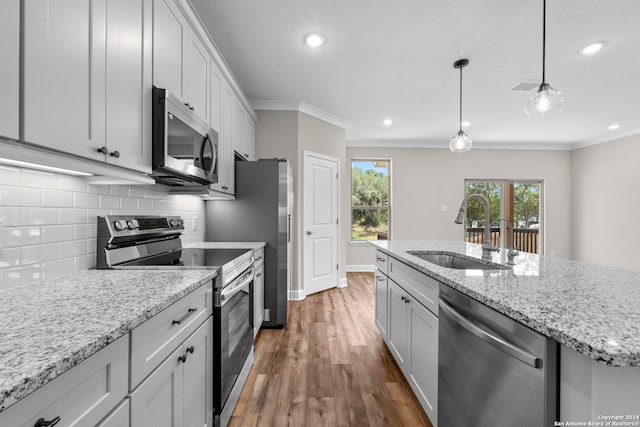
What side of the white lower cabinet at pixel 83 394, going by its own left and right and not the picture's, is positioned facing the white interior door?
left

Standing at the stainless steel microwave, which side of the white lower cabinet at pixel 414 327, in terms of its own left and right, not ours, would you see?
front

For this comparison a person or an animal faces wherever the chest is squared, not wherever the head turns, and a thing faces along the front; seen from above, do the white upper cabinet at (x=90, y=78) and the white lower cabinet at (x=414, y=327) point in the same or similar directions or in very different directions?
very different directions

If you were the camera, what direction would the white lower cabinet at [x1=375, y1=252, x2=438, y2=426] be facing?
facing to the left of the viewer

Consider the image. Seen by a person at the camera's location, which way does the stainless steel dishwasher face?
facing the viewer and to the left of the viewer

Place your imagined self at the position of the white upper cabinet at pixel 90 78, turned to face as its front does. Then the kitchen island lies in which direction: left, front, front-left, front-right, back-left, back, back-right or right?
front

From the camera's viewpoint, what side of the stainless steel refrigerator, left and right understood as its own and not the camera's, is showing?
right

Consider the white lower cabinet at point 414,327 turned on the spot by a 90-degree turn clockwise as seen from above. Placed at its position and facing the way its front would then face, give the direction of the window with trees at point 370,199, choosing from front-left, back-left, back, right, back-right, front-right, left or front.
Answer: front

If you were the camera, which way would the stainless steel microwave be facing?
facing the viewer and to the right of the viewer

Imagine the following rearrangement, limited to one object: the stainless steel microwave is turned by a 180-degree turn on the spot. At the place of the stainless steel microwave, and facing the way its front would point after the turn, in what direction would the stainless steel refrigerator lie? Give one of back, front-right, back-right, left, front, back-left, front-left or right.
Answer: right

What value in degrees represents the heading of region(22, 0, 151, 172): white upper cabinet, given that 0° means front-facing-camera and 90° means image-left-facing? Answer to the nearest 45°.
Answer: approximately 315°

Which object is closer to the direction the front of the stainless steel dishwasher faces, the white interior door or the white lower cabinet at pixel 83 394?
the white lower cabinet

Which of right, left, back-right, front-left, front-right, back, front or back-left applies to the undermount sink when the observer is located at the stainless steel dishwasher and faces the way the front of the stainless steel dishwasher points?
back-right

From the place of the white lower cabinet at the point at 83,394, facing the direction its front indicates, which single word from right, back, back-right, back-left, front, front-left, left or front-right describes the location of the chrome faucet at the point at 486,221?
front-left
